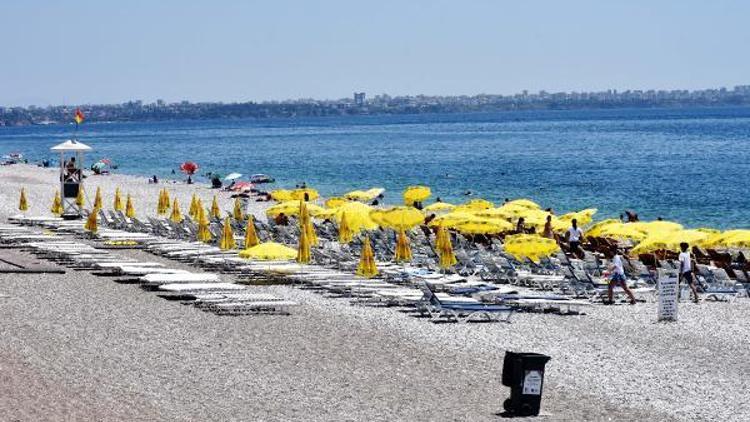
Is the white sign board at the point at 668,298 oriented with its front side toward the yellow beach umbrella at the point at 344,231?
no

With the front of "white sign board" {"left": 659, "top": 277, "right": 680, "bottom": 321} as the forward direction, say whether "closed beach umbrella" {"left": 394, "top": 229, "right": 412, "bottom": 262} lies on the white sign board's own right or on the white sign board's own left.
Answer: on the white sign board's own right

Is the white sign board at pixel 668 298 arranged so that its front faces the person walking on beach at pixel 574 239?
no

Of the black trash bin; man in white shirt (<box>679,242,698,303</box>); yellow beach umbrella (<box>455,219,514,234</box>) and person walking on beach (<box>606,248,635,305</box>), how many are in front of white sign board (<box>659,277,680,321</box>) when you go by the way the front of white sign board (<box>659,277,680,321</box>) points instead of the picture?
1

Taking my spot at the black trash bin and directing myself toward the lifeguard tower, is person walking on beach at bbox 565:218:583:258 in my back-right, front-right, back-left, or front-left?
front-right

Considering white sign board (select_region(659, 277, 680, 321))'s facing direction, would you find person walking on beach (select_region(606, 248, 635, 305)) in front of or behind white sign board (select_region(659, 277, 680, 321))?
behind

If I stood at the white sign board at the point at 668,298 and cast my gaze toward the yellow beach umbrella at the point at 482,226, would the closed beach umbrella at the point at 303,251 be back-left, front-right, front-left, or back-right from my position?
front-left

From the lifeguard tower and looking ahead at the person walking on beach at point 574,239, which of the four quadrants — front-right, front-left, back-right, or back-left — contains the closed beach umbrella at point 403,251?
front-right

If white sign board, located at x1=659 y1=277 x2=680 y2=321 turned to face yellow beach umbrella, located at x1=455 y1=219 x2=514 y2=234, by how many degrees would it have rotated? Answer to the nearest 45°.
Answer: approximately 135° to its right

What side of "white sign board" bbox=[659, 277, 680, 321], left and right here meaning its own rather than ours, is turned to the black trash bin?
front

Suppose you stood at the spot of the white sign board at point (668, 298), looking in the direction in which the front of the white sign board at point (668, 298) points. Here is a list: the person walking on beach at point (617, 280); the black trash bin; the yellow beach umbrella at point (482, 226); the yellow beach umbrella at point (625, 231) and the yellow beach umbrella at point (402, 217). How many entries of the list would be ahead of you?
1

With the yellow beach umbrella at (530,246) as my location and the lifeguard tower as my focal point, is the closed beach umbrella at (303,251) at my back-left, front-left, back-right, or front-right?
front-left

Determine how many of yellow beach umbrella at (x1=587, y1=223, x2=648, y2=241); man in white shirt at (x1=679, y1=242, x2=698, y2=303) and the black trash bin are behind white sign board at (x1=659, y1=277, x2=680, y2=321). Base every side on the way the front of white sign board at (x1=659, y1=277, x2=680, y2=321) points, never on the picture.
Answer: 2

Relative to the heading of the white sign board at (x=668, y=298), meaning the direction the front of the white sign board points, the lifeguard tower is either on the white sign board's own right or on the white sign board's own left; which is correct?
on the white sign board's own right

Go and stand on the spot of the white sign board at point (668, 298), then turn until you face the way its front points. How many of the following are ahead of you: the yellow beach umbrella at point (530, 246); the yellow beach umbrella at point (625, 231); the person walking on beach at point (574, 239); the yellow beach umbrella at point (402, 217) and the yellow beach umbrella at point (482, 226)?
0

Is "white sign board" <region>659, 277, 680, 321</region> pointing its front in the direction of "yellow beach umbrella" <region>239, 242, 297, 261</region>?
no

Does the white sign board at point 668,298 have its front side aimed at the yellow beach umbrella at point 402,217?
no

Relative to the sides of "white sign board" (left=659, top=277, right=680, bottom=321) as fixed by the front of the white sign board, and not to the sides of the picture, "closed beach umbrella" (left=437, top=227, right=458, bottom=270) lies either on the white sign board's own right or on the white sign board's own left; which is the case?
on the white sign board's own right

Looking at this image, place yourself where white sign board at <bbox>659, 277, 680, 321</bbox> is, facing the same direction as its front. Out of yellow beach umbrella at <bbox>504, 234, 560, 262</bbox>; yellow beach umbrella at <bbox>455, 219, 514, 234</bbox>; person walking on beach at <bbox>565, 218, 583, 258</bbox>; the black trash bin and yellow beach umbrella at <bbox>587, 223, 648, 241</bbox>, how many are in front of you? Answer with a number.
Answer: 1

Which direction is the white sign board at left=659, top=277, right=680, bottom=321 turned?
toward the camera

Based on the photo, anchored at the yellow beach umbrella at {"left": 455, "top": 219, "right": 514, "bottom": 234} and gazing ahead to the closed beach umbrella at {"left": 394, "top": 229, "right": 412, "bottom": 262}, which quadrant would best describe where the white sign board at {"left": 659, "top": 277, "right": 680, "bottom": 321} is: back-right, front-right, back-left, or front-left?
front-left
